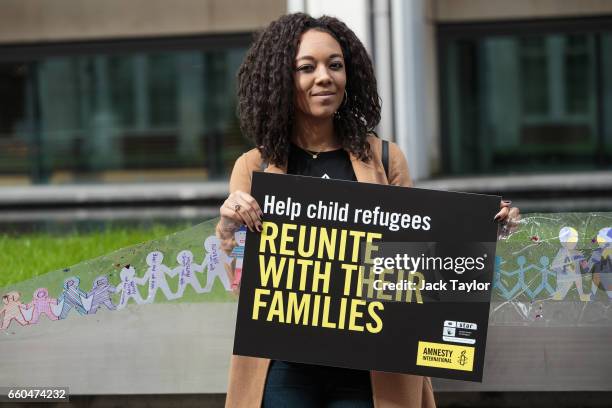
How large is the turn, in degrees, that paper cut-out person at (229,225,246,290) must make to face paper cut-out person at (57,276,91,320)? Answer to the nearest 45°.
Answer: approximately 135° to its right

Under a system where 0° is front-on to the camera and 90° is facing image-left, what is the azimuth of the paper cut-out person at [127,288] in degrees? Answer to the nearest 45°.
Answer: approximately 0°

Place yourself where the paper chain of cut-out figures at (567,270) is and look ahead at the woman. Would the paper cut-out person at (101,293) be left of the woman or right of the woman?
right

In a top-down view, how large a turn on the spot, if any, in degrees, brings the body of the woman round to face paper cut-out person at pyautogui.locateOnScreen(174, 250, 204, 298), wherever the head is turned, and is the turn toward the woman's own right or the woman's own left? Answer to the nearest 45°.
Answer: approximately 135° to the woman's own right

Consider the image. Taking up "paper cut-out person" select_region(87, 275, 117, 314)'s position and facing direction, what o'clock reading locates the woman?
The woman is roughly at 11 o'clock from the paper cut-out person.

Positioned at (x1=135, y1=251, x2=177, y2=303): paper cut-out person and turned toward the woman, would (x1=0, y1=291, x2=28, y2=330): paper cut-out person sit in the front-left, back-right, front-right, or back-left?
back-right
